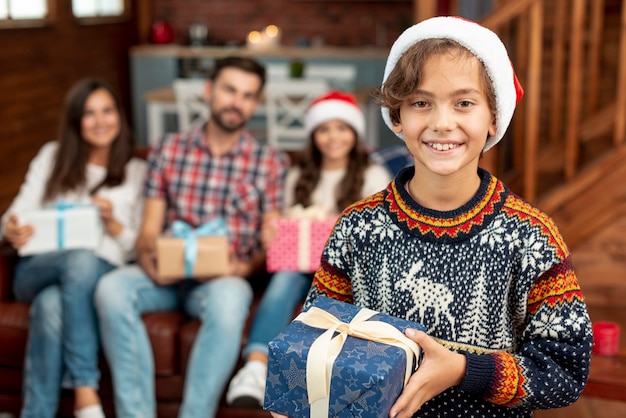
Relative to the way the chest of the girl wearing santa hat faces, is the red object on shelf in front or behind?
behind

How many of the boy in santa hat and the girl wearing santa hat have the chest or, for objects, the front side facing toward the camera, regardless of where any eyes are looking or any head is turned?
2

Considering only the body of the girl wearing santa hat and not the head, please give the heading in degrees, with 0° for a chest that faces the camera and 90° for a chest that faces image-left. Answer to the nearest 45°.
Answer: approximately 0°

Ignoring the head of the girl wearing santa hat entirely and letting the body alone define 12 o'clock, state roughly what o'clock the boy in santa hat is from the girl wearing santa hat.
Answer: The boy in santa hat is roughly at 12 o'clock from the girl wearing santa hat.

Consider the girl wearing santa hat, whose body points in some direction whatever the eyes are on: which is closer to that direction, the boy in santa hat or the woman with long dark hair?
the boy in santa hat

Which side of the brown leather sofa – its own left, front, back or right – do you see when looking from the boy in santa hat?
front

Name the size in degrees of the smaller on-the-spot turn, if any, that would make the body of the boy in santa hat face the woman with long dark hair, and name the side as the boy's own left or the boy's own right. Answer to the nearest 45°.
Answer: approximately 135° to the boy's own right

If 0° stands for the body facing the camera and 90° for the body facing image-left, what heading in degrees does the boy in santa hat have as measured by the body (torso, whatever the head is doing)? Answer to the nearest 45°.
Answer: approximately 0°
